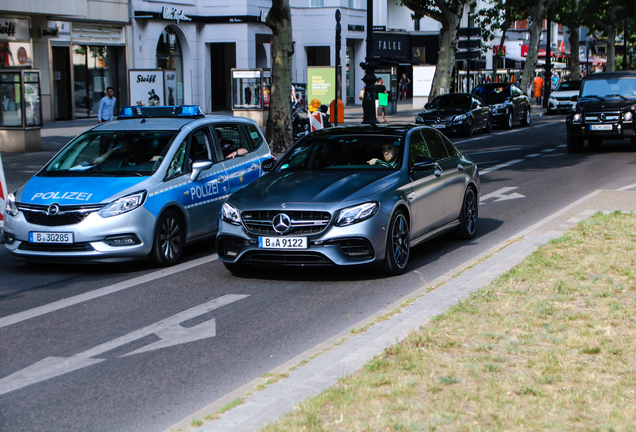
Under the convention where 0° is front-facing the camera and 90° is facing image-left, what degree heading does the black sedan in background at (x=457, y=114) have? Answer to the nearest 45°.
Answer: approximately 45°

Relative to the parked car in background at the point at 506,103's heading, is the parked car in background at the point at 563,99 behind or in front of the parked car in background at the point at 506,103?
behind

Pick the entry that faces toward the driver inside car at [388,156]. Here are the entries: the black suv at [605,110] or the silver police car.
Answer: the black suv

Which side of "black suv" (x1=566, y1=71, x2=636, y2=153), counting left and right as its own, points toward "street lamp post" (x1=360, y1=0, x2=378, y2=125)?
right

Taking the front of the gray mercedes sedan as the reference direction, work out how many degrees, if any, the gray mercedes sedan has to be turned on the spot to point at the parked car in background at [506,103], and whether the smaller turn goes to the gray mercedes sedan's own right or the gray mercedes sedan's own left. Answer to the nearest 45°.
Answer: approximately 135° to the gray mercedes sedan's own right

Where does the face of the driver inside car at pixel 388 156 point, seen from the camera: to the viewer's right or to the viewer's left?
to the viewer's left

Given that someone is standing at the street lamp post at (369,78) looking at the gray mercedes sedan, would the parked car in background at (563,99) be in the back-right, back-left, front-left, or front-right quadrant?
back-left

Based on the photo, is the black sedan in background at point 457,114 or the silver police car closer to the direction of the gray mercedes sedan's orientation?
the silver police car

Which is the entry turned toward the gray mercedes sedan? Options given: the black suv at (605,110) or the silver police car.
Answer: the black suv

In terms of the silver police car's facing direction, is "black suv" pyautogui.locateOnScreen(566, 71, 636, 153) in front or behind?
behind
